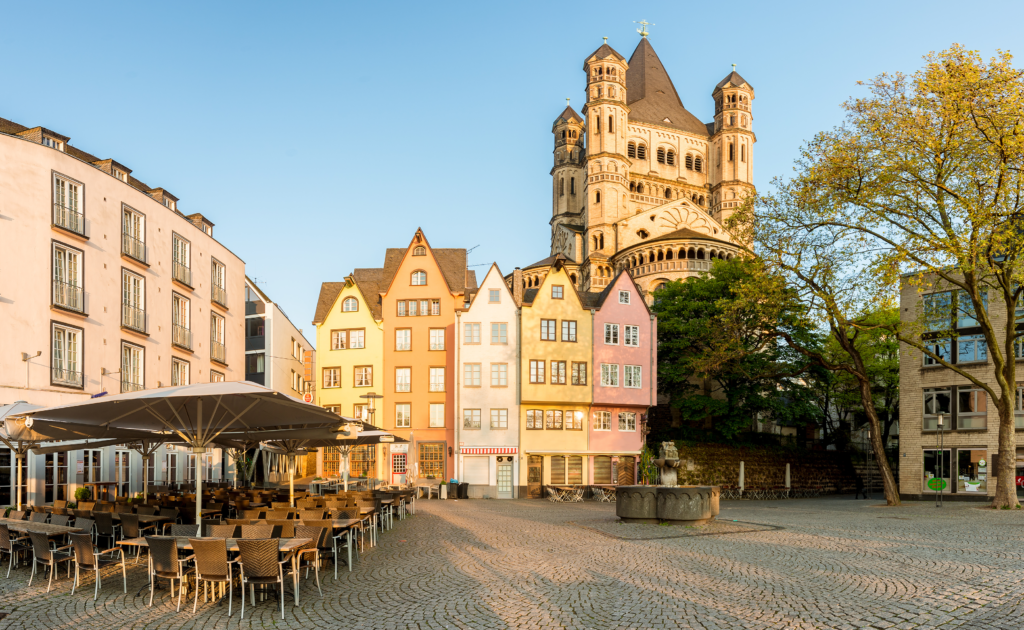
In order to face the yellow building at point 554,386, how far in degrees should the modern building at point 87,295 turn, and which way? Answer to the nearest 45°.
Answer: approximately 90° to its left

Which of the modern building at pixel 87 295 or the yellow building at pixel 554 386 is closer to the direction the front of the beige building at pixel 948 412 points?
the modern building

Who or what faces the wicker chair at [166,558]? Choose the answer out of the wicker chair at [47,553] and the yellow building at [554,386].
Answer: the yellow building

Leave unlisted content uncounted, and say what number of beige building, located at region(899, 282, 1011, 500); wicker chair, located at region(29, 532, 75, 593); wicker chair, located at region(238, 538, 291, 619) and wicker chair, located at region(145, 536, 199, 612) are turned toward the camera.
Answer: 1

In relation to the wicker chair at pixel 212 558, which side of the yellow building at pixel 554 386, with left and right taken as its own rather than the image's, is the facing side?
front

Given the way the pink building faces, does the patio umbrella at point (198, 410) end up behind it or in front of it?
in front

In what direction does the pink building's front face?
toward the camera

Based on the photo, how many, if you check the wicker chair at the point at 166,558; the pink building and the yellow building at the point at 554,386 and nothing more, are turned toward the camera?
2

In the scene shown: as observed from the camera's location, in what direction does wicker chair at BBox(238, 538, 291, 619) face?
facing away from the viewer

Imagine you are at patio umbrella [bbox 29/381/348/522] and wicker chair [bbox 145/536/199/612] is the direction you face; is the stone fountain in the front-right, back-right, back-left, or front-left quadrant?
back-left

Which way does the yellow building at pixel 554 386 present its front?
toward the camera
